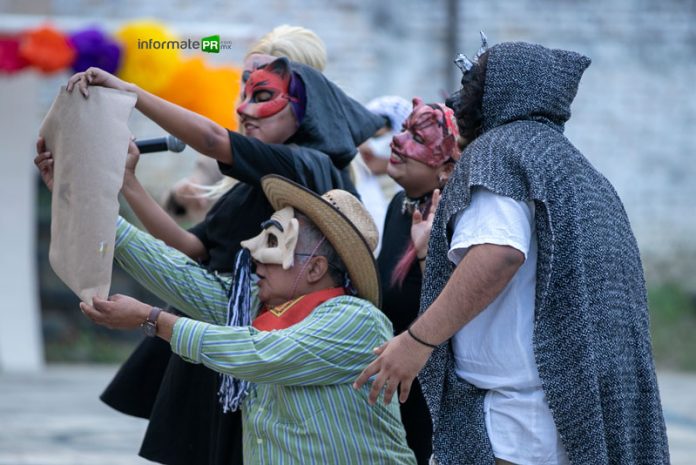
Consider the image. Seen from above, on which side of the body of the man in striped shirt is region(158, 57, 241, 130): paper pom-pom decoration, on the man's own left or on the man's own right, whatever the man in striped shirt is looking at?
on the man's own right

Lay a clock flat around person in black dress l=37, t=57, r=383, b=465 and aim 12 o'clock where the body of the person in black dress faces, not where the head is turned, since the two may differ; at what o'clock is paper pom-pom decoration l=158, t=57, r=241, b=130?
The paper pom-pom decoration is roughly at 3 o'clock from the person in black dress.

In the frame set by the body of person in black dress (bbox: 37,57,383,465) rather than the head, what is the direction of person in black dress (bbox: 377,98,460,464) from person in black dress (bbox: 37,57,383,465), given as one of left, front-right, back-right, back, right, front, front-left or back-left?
back

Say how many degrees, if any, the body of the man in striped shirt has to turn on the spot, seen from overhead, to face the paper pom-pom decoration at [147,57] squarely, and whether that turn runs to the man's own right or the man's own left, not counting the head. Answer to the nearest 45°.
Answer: approximately 90° to the man's own right

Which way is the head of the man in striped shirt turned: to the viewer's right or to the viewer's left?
to the viewer's left

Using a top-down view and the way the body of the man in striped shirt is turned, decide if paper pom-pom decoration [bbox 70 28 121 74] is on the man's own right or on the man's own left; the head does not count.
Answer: on the man's own right

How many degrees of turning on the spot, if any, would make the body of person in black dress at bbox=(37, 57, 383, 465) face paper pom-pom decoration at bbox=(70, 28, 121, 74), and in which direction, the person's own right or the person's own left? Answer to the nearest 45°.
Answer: approximately 90° to the person's own right

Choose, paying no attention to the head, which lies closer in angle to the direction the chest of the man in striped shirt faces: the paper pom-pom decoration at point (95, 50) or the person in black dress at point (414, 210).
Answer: the paper pom-pom decoration

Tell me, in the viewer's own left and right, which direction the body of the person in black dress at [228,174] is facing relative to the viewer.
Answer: facing to the left of the viewer

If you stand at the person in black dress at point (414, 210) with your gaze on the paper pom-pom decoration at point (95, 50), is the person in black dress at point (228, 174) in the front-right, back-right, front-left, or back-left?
front-left

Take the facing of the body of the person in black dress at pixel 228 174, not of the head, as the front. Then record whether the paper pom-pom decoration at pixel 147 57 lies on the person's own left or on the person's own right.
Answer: on the person's own right

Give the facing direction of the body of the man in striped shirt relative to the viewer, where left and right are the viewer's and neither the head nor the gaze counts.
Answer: facing to the left of the viewer
